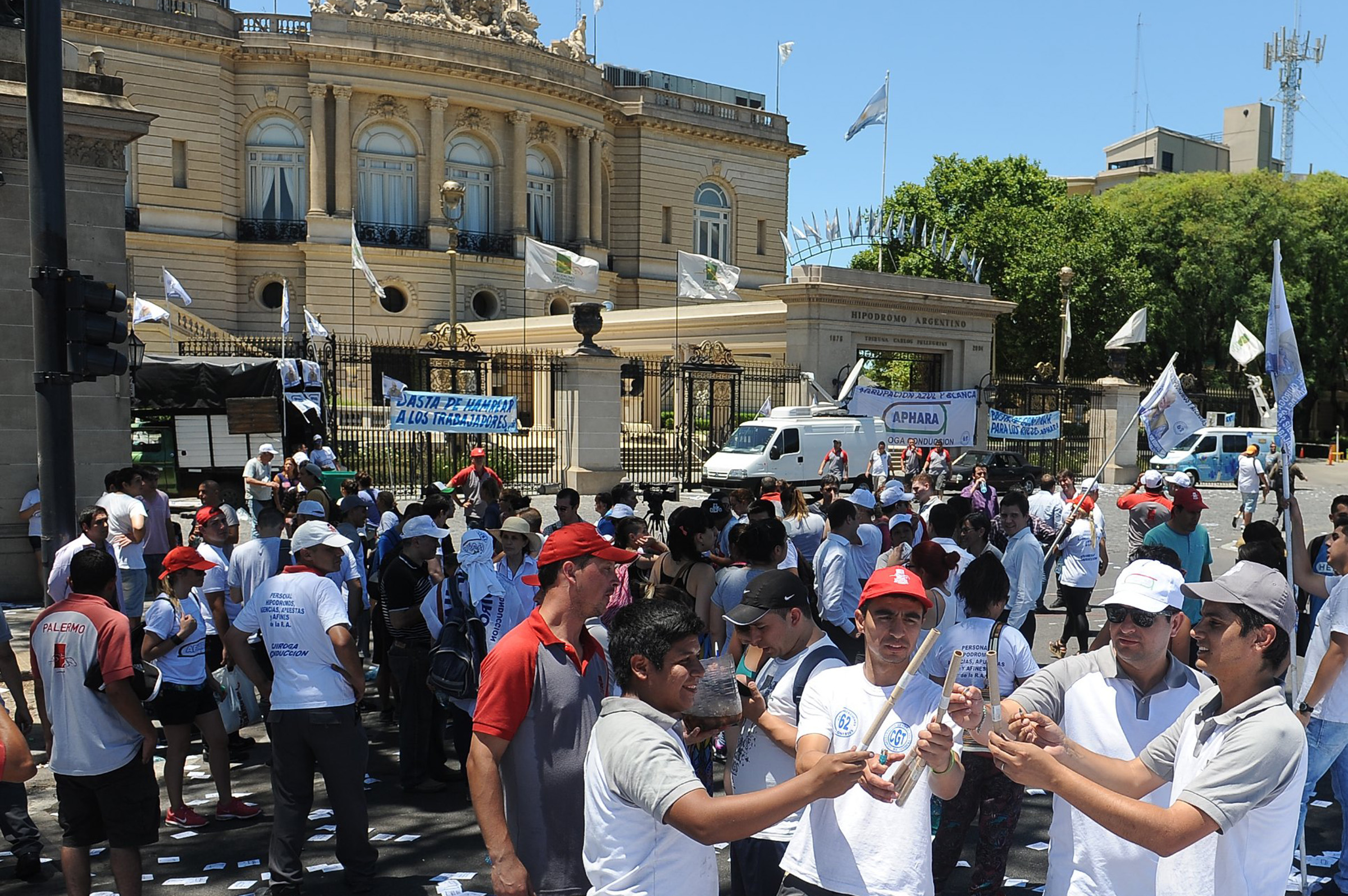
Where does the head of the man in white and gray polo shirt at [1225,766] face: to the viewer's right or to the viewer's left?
to the viewer's left

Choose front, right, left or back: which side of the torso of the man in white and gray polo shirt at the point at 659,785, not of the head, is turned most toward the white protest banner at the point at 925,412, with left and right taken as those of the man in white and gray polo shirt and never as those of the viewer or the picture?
left

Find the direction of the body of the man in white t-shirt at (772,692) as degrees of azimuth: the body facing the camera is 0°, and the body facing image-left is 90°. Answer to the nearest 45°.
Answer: approximately 45°

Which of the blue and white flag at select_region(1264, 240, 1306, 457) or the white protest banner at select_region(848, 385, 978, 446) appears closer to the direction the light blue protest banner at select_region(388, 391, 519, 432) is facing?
the blue and white flag

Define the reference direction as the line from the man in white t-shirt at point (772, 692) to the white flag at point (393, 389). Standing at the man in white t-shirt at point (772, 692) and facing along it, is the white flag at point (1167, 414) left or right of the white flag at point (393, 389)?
right

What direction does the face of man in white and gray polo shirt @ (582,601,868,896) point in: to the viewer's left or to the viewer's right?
to the viewer's right

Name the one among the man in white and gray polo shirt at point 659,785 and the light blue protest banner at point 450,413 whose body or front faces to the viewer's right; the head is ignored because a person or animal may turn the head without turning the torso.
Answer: the man in white and gray polo shirt

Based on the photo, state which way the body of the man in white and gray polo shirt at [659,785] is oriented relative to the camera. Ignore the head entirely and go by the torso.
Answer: to the viewer's right

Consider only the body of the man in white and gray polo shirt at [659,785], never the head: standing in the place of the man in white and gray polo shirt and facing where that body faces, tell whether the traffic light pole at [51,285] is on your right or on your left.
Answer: on your left

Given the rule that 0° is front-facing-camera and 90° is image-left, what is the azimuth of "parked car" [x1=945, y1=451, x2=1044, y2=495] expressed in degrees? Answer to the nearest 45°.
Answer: approximately 45°

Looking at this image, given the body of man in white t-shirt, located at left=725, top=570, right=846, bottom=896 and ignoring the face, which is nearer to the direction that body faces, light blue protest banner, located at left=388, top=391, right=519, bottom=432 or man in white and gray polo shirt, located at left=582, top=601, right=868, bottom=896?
the man in white and gray polo shirt

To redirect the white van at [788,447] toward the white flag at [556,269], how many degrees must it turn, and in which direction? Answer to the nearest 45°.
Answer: approximately 45° to its right

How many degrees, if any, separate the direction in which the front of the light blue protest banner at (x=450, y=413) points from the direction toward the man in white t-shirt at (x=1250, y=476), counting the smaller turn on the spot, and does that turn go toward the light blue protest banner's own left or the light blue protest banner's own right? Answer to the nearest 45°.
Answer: approximately 90° to the light blue protest banner's own left

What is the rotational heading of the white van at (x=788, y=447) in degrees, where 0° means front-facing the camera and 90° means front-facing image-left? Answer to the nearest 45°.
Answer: approximately 45°

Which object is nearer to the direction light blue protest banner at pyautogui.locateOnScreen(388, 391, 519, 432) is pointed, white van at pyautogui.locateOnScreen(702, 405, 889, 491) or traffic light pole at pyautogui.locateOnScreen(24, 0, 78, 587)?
the traffic light pole
